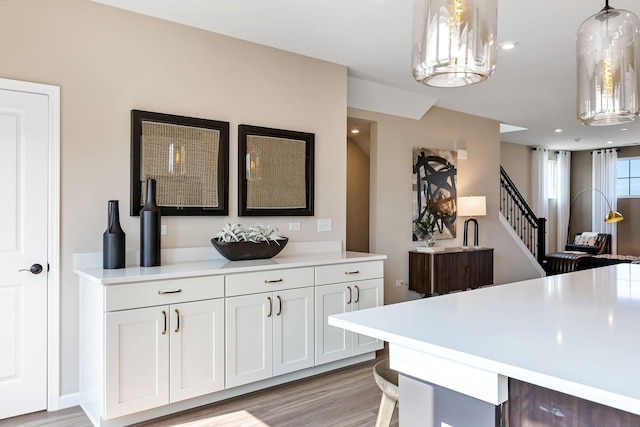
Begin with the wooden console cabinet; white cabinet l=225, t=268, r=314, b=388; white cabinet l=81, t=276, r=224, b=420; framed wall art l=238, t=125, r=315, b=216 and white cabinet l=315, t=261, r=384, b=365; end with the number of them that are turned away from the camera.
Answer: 0

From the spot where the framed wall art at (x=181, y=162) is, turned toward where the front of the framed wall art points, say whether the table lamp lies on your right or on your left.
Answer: on your left

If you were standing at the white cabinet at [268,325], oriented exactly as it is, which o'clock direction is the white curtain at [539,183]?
The white curtain is roughly at 9 o'clock from the white cabinet.

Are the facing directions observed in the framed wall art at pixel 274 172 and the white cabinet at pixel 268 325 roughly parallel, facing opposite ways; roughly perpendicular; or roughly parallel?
roughly parallel

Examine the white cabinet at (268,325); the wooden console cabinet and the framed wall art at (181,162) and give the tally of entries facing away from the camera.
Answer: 0

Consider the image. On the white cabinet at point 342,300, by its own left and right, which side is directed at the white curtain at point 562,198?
left

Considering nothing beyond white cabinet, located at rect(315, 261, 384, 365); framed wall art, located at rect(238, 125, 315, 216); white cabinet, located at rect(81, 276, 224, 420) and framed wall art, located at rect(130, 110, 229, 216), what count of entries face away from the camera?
0

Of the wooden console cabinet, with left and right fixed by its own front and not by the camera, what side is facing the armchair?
left

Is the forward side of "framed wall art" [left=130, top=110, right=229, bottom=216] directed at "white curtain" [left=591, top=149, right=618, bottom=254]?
no

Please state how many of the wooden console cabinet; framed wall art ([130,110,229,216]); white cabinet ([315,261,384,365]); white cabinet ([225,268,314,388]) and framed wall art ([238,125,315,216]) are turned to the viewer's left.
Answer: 0

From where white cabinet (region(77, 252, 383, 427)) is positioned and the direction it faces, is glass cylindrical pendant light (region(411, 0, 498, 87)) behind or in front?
in front

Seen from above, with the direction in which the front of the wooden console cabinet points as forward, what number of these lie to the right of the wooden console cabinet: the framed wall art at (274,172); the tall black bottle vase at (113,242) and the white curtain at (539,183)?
2

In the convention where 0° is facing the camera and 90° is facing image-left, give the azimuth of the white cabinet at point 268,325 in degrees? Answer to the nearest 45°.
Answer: approximately 315°

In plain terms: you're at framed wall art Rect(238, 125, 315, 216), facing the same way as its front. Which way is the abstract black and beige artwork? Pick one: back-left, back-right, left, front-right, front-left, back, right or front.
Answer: left

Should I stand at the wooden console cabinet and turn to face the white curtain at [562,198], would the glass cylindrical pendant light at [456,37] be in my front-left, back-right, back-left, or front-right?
back-right

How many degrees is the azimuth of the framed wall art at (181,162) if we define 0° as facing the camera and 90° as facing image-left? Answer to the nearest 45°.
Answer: approximately 315°

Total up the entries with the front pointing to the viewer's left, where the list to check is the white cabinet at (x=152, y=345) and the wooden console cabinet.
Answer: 0

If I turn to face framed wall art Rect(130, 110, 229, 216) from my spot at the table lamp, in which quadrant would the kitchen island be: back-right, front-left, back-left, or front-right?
front-left

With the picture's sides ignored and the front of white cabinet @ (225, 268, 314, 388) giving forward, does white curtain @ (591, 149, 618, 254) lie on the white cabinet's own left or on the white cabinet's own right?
on the white cabinet's own left

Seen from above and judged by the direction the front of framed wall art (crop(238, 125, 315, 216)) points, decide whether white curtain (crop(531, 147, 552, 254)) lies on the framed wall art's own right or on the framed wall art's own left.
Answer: on the framed wall art's own left

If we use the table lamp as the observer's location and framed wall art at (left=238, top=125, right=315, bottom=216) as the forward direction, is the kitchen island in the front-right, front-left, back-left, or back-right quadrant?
front-left

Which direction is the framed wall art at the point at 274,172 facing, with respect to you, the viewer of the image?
facing the viewer and to the right of the viewer
